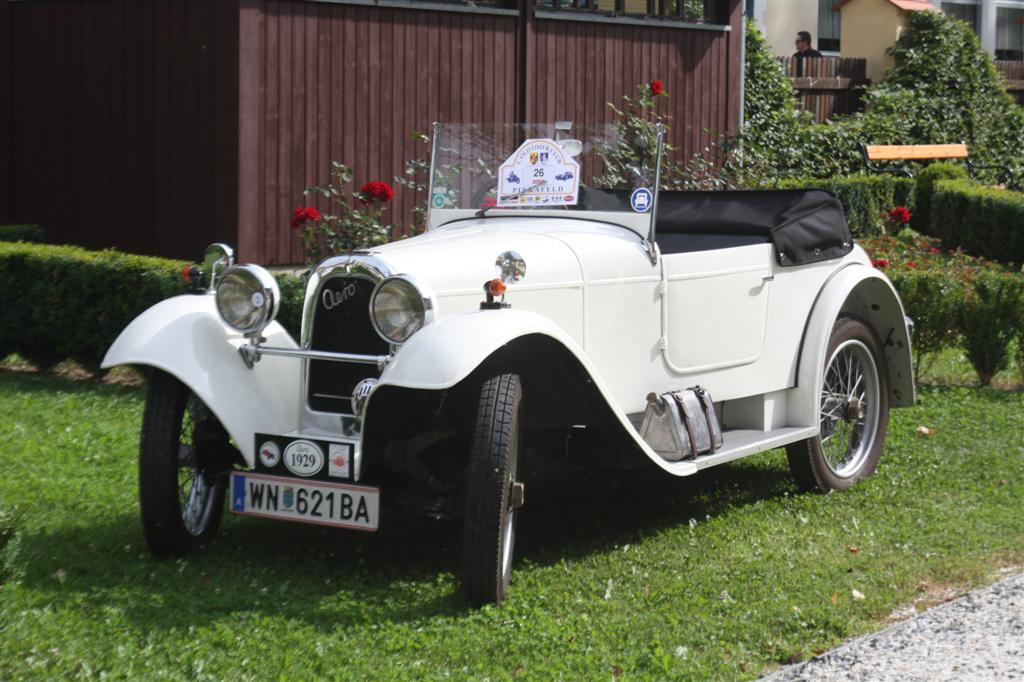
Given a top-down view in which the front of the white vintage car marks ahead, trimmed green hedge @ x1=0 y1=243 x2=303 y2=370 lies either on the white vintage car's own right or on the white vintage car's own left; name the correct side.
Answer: on the white vintage car's own right

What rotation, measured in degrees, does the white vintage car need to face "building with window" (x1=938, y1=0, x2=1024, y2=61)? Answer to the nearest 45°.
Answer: approximately 135° to its right

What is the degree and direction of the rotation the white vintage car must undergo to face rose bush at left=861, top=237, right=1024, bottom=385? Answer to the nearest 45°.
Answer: approximately 180°

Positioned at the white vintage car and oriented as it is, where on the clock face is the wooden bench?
The wooden bench is roughly at 5 o'clock from the white vintage car.

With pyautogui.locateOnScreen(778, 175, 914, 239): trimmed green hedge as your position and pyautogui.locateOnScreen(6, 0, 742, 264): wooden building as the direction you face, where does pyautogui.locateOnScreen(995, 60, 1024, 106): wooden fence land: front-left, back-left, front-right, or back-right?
back-right

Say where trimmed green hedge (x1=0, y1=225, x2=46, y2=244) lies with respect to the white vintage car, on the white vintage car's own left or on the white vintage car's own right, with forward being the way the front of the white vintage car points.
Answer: on the white vintage car's own right

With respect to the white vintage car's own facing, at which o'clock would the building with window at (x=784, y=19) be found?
The building with window is roughly at 5 o'clock from the white vintage car.

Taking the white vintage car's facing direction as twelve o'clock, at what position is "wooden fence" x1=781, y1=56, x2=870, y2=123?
The wooden fence is roughly at 5 o'clock from the white vintage car.

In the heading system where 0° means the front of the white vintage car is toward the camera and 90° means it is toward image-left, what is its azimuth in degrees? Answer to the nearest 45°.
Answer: approximately 45°

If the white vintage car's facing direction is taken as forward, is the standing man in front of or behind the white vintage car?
behind

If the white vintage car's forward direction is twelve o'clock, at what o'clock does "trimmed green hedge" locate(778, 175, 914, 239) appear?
The trimmed green hedge is roughly at 5 o'clock from the white vintage car.
